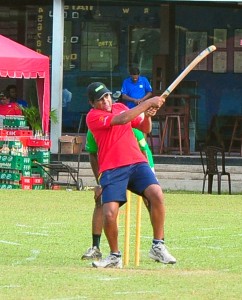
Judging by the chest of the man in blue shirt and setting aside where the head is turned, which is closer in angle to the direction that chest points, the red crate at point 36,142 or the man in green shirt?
the man in green shirt

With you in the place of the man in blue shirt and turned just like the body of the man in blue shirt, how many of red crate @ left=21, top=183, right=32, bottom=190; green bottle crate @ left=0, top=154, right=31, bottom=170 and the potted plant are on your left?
0

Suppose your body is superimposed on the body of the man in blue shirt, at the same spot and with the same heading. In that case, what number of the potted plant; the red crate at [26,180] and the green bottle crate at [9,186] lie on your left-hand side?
0

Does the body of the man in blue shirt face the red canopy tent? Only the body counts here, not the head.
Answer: no

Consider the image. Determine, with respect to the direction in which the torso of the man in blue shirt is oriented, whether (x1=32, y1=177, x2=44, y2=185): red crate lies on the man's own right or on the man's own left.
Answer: on the man's own right

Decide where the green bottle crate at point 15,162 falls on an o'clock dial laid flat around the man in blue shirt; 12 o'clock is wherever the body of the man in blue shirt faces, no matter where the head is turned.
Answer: The green bottle crate is roughly at 2 o'clock from the man in blue shirt.

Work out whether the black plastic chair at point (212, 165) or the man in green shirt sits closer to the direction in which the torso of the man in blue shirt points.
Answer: the man in green shirt

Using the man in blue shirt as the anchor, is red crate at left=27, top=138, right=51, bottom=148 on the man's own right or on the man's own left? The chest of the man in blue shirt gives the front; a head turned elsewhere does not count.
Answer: on the man's own right

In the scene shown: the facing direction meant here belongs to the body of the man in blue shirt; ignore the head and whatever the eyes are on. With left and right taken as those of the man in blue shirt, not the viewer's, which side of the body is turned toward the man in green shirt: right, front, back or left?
front

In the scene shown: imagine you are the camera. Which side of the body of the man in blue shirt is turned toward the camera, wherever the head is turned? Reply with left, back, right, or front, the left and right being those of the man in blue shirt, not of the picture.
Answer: front

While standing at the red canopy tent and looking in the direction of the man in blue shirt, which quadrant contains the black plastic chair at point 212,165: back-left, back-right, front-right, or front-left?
front-right
